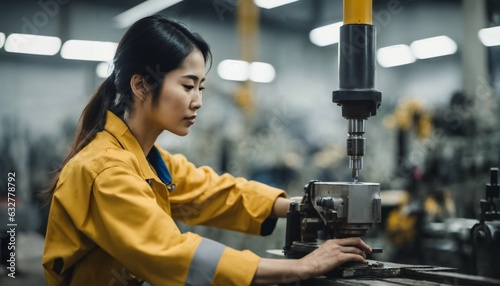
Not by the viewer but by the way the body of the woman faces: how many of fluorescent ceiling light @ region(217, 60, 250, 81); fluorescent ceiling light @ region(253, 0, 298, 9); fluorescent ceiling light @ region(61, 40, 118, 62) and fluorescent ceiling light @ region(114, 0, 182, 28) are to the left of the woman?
4

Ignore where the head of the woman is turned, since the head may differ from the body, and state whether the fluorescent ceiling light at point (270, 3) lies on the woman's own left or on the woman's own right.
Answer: on the woman's own left

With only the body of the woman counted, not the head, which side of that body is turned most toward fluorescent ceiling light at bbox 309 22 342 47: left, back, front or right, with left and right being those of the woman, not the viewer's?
left

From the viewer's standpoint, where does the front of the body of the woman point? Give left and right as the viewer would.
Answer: facing to the right of the viewer

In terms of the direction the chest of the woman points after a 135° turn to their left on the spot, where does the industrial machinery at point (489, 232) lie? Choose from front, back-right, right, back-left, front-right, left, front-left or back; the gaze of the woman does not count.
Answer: back-right

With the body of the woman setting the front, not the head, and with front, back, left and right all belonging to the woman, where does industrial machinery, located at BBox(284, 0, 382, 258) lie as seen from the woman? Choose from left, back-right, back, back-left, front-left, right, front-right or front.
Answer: front

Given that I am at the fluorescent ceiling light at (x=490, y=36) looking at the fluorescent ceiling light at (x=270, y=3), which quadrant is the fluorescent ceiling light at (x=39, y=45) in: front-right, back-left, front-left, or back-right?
front-right

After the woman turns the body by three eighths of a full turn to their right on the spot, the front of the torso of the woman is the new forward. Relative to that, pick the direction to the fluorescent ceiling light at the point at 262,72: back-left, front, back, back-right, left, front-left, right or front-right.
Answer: back-right

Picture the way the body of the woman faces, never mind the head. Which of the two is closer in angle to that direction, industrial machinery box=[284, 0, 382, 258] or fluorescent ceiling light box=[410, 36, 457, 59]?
the industrial machinery

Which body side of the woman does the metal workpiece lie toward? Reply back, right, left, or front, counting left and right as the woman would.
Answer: front

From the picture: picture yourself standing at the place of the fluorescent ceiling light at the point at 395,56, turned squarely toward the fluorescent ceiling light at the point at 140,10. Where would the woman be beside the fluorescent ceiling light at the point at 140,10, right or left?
left

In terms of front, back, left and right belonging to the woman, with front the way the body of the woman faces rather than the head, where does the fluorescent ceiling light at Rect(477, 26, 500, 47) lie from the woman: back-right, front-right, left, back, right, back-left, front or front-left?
front-left

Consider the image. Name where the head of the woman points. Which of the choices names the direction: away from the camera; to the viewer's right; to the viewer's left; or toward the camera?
to the viewer's right

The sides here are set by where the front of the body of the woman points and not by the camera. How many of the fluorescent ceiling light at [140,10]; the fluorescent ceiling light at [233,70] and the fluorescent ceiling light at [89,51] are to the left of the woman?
3

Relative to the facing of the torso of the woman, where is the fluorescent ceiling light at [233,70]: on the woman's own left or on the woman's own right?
on the woman's own left
